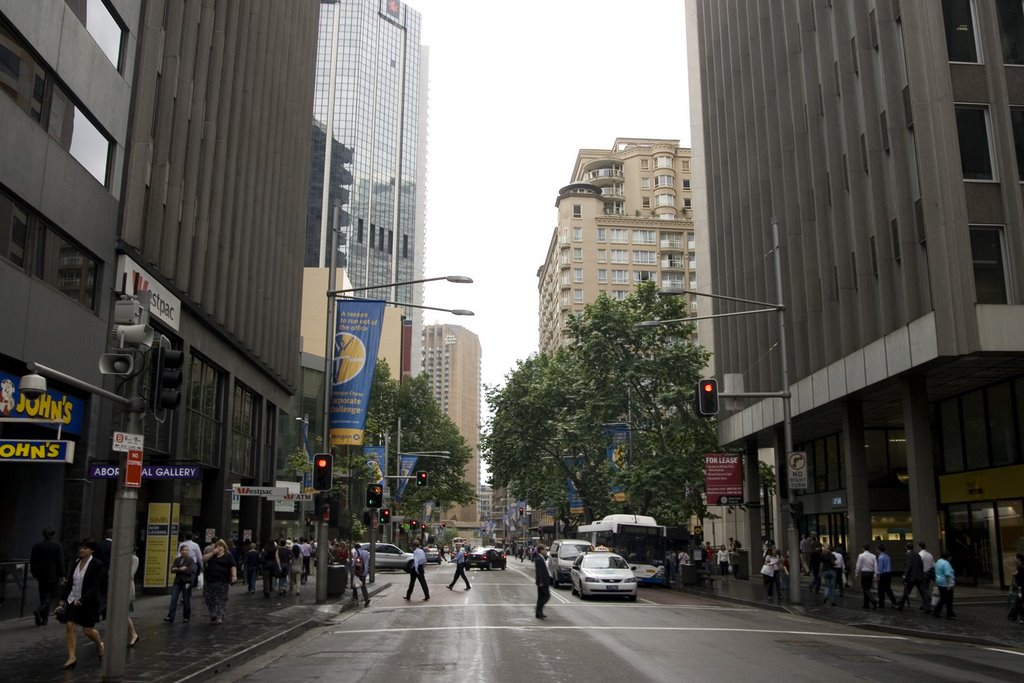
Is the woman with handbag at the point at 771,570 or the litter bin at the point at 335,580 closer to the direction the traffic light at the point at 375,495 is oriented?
the litter bin

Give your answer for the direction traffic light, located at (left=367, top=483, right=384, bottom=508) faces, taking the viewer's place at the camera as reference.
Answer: facing the viewer

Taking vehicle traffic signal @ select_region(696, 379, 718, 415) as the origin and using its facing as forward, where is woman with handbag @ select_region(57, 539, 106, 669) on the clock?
The woman with handbag is roughly at 1 o'clock from the vehicle traffic signal.

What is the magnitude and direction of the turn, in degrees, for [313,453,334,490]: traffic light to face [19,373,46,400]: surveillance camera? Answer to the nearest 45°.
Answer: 0° — it already faces it

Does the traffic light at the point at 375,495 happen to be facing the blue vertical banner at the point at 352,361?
yes

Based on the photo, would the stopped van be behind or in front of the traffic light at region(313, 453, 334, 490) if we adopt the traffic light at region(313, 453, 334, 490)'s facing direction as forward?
behind

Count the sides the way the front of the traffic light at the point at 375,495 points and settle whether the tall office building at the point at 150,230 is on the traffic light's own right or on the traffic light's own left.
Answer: on the traffic light's own right

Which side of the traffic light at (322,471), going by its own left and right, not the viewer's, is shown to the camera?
front

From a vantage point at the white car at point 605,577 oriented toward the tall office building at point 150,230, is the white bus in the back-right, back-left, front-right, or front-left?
back-right

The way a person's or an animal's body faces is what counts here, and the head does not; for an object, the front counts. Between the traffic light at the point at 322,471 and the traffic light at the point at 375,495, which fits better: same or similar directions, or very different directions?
same or similar directions

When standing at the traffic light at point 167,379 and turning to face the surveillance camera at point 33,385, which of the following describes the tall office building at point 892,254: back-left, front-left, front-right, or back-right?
back-right

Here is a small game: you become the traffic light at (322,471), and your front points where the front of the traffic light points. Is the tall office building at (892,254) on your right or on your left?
on your left

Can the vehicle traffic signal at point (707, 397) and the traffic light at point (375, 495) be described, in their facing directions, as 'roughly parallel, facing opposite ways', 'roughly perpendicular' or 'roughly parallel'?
roughly parallel

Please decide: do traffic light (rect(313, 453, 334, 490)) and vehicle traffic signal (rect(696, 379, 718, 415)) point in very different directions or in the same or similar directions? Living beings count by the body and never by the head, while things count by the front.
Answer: same or similar directions
